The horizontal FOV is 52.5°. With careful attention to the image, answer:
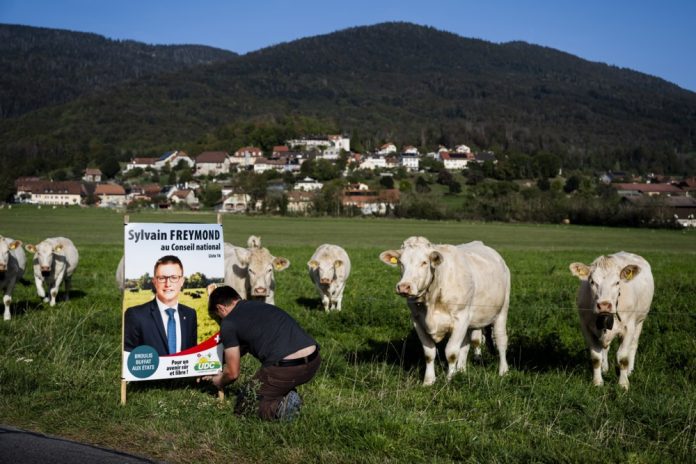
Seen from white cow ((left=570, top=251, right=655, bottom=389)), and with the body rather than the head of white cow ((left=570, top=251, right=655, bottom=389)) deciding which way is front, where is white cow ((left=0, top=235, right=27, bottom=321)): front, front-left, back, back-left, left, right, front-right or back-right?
right

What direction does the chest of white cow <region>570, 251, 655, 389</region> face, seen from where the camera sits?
toward the camera

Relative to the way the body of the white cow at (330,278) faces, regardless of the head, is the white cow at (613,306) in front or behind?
in front

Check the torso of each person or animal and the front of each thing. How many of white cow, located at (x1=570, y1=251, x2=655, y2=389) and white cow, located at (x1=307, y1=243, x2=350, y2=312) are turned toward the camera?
2

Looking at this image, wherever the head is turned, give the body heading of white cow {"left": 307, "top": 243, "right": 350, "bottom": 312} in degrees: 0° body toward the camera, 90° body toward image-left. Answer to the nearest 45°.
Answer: approximately 0°

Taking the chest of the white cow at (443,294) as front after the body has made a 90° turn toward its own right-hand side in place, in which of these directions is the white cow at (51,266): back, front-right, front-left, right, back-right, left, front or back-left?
front

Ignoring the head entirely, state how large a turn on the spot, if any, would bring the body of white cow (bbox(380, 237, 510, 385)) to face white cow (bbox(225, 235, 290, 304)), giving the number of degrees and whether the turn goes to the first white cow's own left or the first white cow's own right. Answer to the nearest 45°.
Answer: approximately 90° to the first white cow's own right

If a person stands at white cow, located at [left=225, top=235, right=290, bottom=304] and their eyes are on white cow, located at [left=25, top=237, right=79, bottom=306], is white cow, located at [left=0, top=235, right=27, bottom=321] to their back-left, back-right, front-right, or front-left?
front-left

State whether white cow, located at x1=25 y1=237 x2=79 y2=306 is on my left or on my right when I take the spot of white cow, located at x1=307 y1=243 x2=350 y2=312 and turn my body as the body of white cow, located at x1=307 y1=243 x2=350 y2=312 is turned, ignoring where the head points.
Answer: on my right

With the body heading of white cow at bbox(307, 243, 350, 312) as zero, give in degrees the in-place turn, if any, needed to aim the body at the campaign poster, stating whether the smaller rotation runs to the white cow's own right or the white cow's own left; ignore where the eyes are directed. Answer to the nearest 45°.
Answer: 0° — it already faces it

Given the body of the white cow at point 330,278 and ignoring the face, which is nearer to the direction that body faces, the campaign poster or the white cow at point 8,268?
the campaign poster
